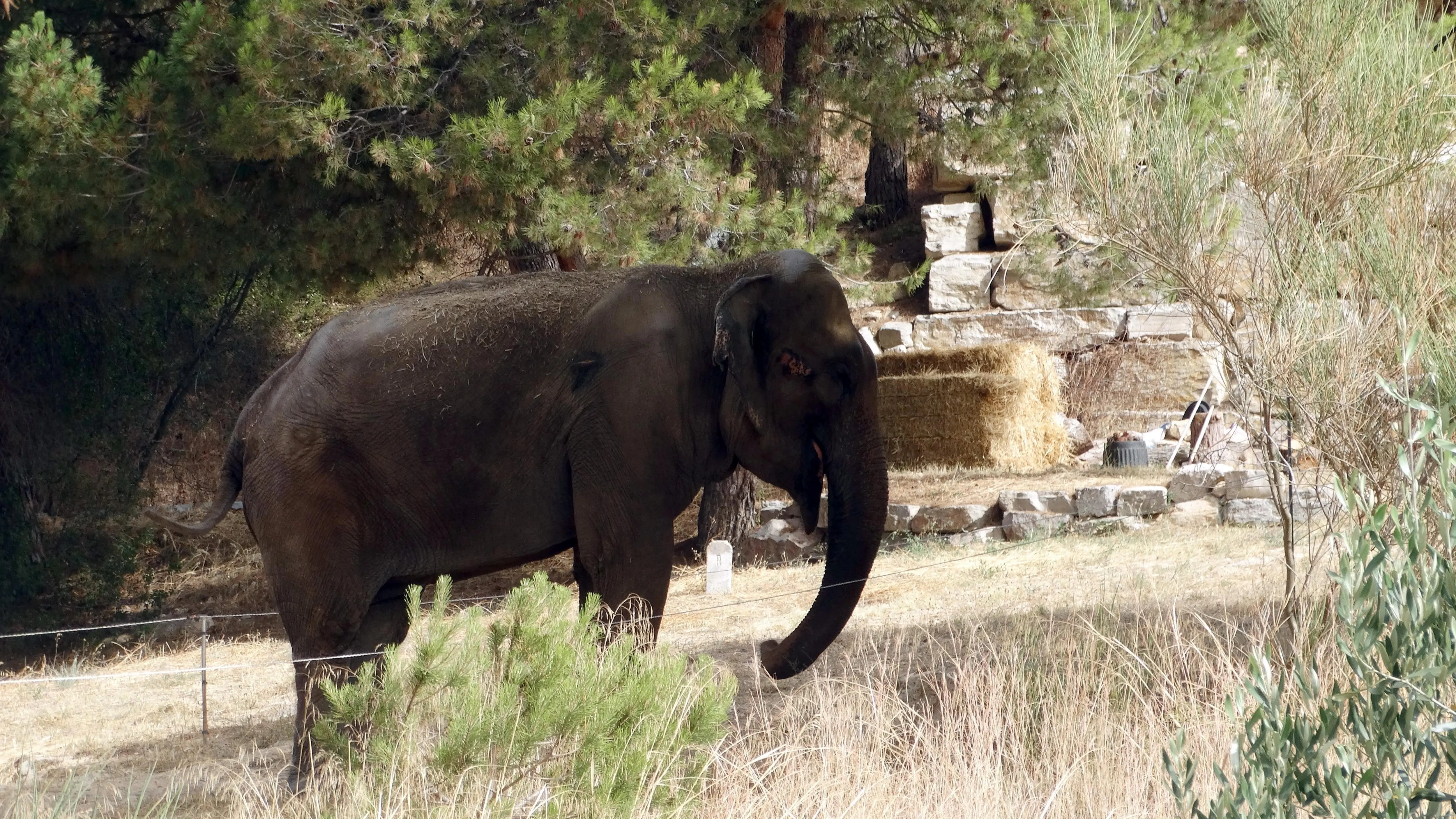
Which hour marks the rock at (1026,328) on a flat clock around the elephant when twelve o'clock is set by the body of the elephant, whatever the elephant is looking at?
The rock is roughly at 10 o'clock from the elephant.

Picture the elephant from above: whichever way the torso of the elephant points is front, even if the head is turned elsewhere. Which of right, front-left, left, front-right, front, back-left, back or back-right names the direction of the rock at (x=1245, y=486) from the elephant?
front-left

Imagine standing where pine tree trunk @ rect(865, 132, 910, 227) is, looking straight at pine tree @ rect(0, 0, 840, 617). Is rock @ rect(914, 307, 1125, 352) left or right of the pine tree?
left

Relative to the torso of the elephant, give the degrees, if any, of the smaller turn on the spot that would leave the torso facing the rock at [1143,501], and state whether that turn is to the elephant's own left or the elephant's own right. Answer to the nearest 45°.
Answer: approximately 45° to the elephant's own left

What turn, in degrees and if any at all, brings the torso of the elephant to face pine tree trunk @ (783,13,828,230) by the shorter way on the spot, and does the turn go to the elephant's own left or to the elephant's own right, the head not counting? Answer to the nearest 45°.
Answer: approximately 90° to the elephant's own left

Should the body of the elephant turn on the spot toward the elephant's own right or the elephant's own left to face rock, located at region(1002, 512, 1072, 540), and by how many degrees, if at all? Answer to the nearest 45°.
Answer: approximately 45° to the elephant's own left

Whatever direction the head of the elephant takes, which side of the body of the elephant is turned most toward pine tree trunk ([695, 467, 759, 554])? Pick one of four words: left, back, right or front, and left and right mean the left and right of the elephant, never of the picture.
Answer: left

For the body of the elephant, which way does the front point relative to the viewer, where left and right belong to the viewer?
facing to the right of the viewer

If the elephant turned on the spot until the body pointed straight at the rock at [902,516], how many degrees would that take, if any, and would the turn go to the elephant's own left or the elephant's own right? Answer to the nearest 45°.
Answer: approximately 45° to the elephant's own left

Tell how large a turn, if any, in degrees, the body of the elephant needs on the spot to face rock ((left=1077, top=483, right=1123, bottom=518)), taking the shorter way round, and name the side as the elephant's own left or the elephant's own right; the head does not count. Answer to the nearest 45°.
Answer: approximately 45° to the elephant's own left

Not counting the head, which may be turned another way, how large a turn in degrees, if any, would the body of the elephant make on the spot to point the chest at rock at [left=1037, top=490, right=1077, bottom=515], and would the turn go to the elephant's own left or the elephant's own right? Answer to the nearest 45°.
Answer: approximately 45° to the elephant's own left

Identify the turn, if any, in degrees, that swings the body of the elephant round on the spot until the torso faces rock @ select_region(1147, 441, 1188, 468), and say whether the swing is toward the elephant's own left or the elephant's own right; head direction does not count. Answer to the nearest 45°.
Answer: approximately 45° to the elephant's own left
